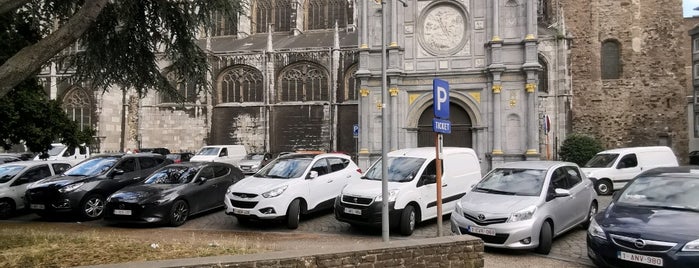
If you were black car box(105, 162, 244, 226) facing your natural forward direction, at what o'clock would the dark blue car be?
The dark blue car is roughly at 9 o'clock from the black car.

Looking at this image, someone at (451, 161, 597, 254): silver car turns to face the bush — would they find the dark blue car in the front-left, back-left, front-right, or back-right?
back-right

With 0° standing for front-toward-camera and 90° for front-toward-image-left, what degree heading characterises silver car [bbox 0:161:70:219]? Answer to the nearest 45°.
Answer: approximately 45°

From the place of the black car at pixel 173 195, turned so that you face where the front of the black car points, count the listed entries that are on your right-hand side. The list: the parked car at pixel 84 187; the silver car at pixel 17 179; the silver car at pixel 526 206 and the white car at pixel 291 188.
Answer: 2

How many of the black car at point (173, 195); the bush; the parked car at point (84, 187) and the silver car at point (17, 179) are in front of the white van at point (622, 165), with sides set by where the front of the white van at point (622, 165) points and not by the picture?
3

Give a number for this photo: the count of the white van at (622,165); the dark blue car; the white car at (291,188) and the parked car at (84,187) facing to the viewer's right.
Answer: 0

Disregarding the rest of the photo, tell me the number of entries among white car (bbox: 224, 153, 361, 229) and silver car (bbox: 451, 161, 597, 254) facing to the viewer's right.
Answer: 0

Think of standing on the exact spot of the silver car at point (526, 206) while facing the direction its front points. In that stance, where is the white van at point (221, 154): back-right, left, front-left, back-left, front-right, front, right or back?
right

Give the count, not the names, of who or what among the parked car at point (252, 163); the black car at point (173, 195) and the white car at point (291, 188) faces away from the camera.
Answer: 0

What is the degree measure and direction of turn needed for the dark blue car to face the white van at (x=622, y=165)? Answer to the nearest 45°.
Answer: approximately 135° to its right

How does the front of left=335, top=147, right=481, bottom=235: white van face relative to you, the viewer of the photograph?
facing the viewer and to the left of the viewer

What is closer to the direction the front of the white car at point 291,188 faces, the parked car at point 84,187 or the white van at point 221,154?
the parked car

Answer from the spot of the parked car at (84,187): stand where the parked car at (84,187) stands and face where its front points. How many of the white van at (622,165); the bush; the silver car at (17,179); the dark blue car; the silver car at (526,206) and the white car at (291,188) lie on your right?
1

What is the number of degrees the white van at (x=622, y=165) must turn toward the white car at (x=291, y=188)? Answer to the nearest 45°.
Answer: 0° — it already faces it

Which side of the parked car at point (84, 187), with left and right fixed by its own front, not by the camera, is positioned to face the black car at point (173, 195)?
left
